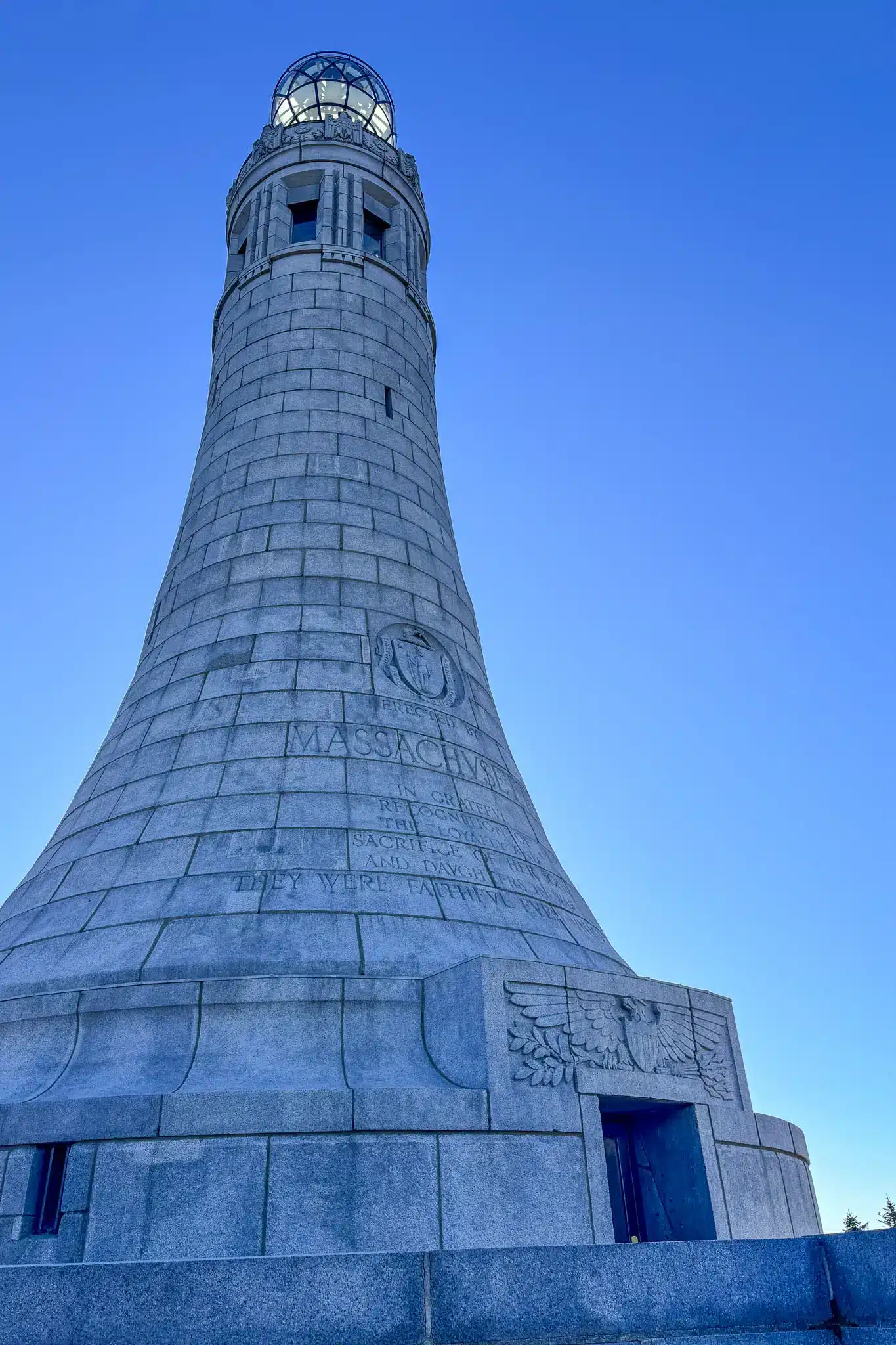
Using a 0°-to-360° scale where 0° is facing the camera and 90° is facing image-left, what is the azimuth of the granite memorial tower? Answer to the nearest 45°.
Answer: approximately 315°
